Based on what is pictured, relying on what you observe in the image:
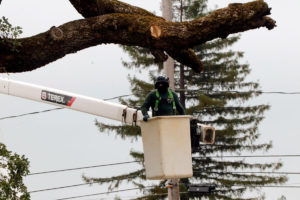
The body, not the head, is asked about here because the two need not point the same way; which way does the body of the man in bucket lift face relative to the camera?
toward the camera

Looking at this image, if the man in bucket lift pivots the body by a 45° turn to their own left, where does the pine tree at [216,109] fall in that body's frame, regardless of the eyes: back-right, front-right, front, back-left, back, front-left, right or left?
back-left

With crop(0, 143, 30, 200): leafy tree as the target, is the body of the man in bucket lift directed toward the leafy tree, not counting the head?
no
